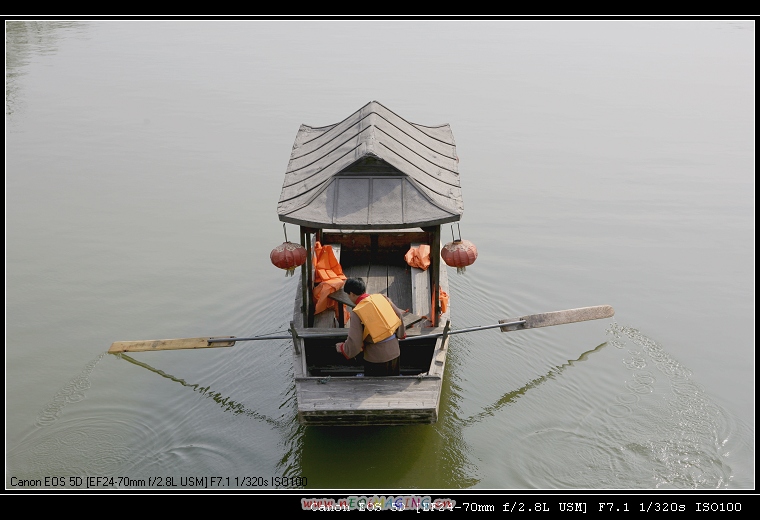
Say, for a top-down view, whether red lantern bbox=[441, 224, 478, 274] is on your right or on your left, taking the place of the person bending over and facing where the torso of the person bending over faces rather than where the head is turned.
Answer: on your right

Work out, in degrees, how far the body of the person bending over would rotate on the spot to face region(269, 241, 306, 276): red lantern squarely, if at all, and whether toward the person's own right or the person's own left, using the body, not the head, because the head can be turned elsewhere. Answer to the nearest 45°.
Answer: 0° — they already face it

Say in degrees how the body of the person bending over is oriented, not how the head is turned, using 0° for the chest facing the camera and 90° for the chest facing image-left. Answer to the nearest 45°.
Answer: approximately 135°
